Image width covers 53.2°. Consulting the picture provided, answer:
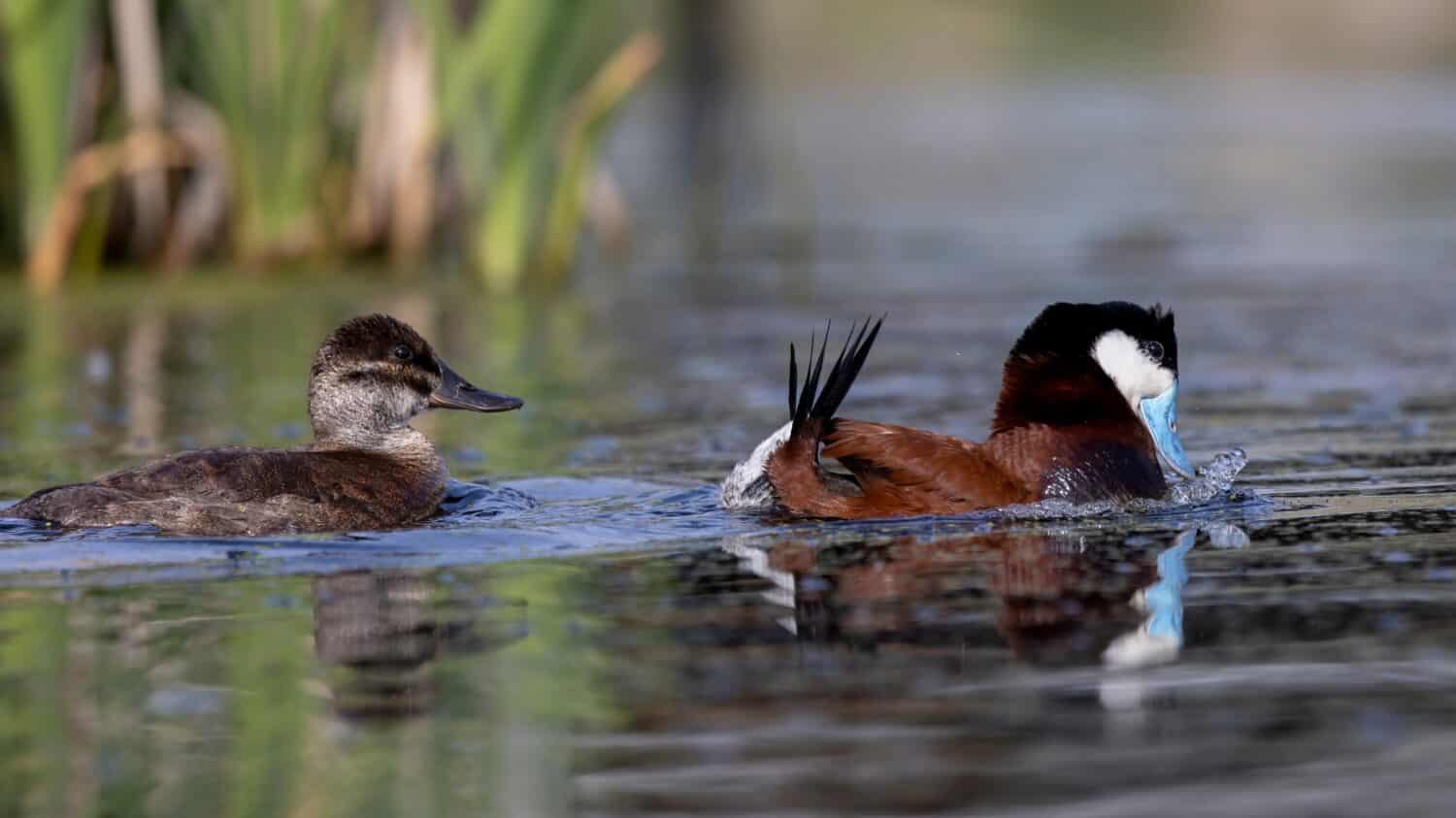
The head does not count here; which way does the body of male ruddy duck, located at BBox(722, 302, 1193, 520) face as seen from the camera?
to the viewer's right

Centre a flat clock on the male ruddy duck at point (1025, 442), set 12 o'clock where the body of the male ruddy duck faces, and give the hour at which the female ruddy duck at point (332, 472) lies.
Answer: The female ruddy duck is roughly at 6 o'clock from the male ruddy duck.

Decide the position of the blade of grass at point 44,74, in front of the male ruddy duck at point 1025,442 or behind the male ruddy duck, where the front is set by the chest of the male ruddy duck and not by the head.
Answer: behind

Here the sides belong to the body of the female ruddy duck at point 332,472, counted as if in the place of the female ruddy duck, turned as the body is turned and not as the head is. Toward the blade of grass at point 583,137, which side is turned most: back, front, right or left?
left

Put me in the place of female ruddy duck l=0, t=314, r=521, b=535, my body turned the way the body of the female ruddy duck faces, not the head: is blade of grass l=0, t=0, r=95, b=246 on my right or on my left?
on my left

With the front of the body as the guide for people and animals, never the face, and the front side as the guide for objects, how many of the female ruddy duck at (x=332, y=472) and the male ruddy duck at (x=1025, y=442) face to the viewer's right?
2

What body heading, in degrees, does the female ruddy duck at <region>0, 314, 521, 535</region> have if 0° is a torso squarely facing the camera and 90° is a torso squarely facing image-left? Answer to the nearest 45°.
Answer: approximately 270°

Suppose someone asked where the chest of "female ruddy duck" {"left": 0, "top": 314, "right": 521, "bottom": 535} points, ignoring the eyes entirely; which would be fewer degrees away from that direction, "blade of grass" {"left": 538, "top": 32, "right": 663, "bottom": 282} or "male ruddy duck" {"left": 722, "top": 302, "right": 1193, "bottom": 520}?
the male ruddy duck
